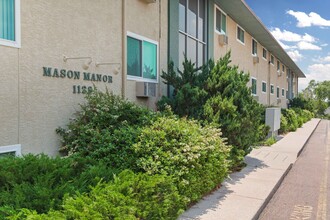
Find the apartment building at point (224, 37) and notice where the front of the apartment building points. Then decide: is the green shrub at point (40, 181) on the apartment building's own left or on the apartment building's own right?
on the apartment building's own right

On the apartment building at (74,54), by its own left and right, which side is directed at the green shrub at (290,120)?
left

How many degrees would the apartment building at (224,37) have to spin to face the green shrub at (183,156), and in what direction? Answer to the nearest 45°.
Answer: approximately 45° to its right

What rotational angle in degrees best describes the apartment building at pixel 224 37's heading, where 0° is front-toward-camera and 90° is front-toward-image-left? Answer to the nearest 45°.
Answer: approximately 315°

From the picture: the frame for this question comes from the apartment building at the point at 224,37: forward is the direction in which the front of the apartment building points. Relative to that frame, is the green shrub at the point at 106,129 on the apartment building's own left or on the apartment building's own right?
on the apartment building's own right

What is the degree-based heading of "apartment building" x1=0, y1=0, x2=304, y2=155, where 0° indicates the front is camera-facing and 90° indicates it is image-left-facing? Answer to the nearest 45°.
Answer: approximately 315°
